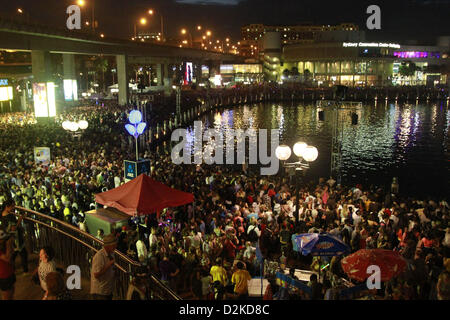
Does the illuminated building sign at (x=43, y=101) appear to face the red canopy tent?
yes

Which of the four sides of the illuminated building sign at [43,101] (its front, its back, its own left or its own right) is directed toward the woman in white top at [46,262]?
front

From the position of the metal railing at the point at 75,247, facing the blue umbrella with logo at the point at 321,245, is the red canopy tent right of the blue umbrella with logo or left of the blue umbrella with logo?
left

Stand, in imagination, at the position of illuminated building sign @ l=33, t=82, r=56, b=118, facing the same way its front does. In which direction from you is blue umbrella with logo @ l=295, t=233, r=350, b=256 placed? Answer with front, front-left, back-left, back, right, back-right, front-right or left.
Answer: front

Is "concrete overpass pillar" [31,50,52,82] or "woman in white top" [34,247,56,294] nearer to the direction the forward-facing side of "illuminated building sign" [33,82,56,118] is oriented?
the woman in white top

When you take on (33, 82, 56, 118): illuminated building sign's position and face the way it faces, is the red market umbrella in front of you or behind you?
in front

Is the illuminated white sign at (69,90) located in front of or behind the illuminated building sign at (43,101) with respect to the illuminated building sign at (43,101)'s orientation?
behind

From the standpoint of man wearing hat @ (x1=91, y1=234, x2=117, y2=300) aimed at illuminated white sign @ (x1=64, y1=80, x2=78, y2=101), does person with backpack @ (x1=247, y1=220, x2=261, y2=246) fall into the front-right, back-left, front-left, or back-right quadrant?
front-right

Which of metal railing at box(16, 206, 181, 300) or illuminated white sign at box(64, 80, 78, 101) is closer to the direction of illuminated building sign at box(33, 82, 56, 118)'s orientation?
the metal railing

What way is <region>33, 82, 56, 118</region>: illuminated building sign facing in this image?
toward the camera

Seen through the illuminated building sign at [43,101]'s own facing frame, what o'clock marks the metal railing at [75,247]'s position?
The metal railing is roughly at 12 o'clock from the illuminated building sign.

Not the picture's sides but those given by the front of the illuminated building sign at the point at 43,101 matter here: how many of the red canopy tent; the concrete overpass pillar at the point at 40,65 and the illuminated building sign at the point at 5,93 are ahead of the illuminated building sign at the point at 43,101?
1

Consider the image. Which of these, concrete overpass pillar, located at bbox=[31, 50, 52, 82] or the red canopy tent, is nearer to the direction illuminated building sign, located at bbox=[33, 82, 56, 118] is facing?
the red canopy tent

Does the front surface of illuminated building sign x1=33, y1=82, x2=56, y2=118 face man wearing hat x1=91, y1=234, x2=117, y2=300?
yes

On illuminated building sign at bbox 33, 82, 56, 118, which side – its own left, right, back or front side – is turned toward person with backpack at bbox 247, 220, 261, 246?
front
